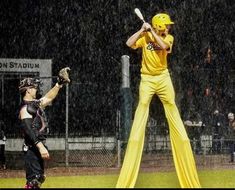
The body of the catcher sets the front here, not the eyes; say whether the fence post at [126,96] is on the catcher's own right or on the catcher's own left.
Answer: on the catcher's own left

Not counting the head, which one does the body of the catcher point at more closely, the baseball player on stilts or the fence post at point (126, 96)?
the baseball player on stilts

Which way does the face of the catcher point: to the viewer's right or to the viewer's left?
to the viewer's right

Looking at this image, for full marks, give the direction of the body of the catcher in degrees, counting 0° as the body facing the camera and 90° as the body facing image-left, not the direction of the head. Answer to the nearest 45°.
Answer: approximately 270°

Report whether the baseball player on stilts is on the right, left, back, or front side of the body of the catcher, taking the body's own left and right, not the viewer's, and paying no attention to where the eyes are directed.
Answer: front
